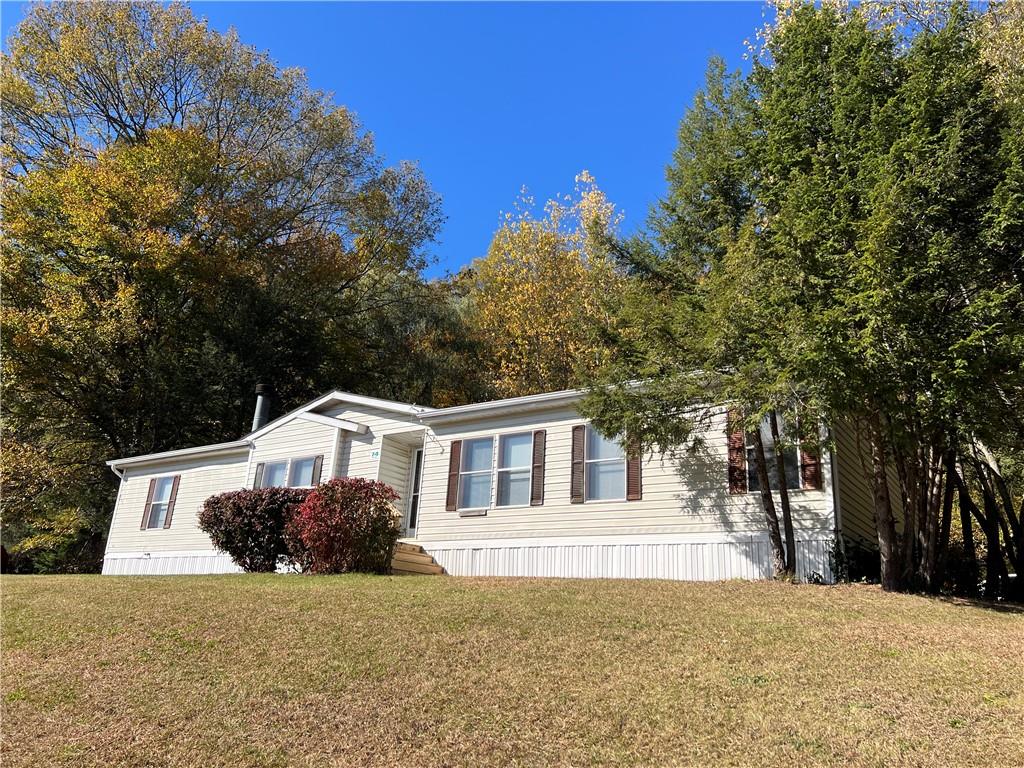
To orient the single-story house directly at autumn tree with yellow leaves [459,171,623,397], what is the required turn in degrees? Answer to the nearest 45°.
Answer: approximately 135° to its right

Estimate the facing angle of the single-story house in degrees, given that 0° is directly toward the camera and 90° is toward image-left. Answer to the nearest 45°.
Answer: approximately 45°

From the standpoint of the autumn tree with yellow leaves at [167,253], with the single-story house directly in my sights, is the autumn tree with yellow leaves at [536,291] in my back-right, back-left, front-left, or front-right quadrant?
front-left

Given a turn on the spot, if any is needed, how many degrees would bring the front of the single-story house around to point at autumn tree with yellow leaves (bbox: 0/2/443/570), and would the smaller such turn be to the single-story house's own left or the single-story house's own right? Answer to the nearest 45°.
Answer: approximately 90° to the single-story house's own right
